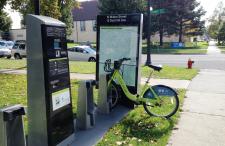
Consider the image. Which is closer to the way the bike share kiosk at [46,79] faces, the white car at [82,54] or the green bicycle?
the green bicycle

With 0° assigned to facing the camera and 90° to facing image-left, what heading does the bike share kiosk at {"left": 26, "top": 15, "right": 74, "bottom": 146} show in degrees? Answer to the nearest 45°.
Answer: approximately 315°

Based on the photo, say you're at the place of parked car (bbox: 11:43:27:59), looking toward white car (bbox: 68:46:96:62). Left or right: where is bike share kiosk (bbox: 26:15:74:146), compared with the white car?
right

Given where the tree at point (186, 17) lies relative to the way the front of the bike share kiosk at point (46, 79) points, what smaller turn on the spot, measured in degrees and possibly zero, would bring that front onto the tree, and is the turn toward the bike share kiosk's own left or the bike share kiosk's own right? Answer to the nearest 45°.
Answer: approximately 90° to the bike share kiosk's own left

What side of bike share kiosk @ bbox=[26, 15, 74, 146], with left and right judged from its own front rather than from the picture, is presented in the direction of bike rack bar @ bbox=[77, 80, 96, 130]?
left

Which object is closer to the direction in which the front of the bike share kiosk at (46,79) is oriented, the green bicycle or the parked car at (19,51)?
the green bicycle

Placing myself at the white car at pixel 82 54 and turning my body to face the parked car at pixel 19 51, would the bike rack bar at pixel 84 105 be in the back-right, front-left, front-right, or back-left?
back-left

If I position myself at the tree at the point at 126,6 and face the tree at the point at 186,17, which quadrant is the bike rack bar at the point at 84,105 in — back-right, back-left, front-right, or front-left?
back-right

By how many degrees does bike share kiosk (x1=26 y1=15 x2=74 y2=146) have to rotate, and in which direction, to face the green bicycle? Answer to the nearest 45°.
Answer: approximately 90° to its left

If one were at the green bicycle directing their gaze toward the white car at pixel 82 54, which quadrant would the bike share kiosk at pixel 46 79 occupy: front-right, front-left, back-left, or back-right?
back-left

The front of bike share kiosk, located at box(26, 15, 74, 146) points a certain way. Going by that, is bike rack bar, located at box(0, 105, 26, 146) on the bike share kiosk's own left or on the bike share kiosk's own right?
on the bike share kiosk's own right

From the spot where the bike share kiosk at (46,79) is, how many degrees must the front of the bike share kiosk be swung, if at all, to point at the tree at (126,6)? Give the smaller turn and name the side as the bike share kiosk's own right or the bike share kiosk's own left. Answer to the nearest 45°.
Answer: approximately 135° to the bike share kiosk's own left

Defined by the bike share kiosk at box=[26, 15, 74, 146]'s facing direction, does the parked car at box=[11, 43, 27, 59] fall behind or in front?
behind

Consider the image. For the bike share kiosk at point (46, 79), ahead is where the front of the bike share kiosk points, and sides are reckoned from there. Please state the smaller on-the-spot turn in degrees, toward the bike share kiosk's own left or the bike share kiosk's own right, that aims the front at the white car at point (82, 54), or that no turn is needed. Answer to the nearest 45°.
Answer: approximately 135° to the bike share kiosk's own left
